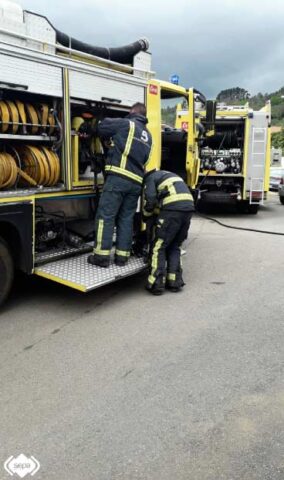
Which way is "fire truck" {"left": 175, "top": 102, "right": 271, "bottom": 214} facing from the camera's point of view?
away from the camera

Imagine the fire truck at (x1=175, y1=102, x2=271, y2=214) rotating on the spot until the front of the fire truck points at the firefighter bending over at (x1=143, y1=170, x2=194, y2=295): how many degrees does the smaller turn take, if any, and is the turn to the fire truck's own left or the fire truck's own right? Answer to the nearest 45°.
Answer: approximately 180°

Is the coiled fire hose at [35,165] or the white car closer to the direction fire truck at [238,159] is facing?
the white car

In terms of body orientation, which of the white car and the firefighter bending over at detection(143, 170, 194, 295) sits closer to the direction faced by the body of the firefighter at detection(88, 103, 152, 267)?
the white car

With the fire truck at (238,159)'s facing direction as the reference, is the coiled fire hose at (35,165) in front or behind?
behind

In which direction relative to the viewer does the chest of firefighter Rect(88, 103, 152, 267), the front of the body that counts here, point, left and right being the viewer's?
facing away from the viewer and to the left of the viewer

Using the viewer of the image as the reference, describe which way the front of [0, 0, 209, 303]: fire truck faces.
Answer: facing away from the viewer and to the right of the viewer

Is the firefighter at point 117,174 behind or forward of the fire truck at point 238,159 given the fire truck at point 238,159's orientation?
behind

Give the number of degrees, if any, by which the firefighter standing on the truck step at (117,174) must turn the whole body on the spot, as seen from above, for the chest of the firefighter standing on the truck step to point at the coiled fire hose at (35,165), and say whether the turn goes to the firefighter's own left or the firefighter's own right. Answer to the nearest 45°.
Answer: approximately 45° to the firefighter's own left

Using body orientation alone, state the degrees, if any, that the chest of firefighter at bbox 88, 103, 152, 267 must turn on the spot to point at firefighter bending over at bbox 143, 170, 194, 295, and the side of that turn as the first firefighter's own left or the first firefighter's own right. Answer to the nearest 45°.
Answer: approximately 135° to the first firefighter's own right

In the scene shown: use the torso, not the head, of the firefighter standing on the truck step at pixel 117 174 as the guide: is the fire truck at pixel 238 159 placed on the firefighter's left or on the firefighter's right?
on the firefighter's right
